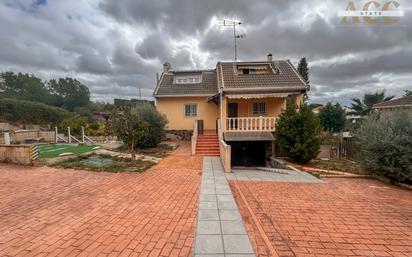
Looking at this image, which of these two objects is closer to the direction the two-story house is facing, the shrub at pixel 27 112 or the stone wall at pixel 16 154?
the stone wall

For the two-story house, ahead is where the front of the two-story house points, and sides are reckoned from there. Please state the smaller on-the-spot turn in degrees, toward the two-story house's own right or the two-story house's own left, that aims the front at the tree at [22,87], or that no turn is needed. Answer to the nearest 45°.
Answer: approximately 135° to the two-story house's own right

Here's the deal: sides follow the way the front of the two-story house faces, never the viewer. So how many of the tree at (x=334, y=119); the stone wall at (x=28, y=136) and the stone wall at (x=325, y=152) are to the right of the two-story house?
1

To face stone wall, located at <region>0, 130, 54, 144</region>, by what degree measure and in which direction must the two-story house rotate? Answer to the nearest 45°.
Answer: approximately 90° to its right

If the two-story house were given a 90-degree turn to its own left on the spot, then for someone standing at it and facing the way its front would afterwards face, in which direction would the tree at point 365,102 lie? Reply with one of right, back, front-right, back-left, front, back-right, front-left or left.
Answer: front-left

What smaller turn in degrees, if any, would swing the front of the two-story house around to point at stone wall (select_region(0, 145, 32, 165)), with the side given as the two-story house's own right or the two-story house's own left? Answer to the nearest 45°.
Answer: approximately 45° to the two-story house's own right

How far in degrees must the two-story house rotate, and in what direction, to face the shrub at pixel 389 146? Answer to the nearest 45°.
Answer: approximately 45° to its left

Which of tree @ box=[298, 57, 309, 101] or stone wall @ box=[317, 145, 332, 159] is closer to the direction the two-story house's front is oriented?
the stone wall

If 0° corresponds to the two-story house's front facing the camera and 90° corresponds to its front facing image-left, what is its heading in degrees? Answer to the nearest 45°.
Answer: approximately 0°

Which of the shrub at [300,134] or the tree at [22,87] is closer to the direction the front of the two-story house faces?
the shrub

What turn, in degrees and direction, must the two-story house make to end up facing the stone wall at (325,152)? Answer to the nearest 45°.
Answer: approximately 45° to its left

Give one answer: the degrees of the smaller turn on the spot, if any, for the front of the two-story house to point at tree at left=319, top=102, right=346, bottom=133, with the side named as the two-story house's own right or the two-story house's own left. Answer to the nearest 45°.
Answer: approximately 135° to the two-story house's own left
